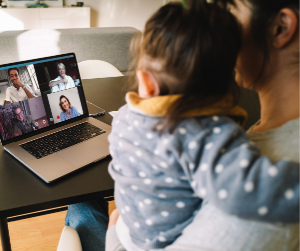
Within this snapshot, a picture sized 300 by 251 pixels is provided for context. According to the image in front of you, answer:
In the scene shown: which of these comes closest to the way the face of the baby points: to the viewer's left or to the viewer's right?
to the viewer's left

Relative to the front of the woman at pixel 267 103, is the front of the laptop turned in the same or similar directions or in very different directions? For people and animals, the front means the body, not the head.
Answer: very different directions

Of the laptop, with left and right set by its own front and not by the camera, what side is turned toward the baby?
front

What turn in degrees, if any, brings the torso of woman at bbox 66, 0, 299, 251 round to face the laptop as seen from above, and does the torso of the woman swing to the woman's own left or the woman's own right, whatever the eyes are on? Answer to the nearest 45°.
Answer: approximately 45° to the woman's own right

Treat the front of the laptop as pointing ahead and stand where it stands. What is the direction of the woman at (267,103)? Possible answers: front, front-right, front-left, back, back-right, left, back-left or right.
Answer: front

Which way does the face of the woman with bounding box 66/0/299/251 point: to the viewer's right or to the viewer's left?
to the viewer's left

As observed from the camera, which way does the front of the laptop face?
facing the viewer and to the right of the viewer

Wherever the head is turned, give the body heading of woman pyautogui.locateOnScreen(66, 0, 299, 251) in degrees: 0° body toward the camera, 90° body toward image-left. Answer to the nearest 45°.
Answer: approximately 90°

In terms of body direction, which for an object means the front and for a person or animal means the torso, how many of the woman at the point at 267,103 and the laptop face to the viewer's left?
1
